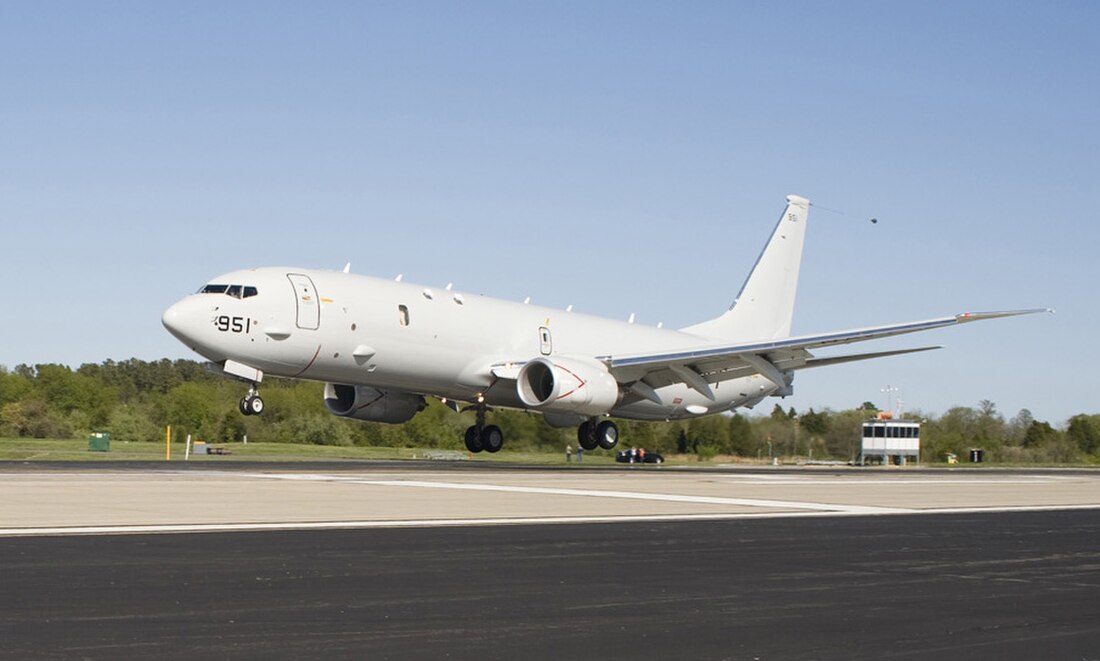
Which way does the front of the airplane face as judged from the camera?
facing the viewer and to the left of the viewer
